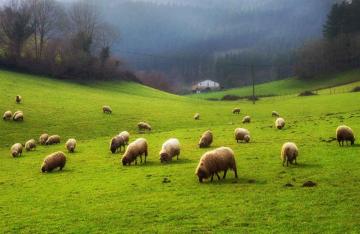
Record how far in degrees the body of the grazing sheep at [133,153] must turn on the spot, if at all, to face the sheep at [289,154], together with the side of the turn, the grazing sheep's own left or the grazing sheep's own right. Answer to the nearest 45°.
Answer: approximately 90° to the grazing sheep's own left

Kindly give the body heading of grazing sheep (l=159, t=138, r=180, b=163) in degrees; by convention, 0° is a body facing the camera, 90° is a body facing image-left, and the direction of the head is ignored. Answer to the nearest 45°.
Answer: approximately 45°

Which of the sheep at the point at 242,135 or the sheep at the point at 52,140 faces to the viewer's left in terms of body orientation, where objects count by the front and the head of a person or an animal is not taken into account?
the sheep at the point at 52,140

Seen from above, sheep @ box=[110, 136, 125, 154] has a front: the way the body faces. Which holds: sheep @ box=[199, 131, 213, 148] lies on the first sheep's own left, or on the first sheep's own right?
on the first sheep's own left

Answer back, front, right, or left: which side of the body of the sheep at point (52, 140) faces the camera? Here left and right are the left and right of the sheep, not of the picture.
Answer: left

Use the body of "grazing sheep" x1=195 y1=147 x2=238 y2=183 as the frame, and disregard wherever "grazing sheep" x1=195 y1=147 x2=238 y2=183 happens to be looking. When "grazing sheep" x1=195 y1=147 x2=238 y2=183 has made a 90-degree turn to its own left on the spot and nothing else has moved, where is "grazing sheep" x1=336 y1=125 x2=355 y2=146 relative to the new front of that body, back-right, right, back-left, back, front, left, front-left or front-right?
left

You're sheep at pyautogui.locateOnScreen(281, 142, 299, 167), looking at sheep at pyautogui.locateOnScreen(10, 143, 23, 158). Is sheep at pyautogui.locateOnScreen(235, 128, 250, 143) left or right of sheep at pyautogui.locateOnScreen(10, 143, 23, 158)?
right

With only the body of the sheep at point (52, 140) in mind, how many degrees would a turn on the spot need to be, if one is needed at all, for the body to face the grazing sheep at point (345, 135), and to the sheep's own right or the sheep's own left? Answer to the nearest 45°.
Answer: approximately 135° to the sheep's own left

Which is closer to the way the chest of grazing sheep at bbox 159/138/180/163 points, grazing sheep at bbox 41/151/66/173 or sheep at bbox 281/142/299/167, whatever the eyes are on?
the grazing sheep
